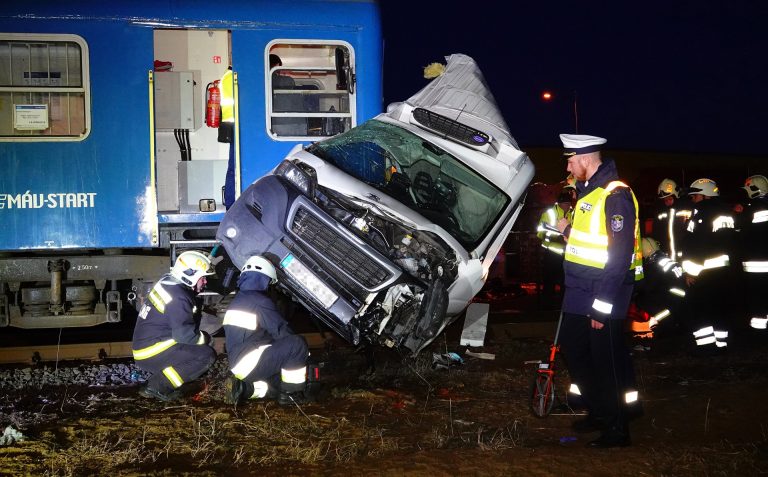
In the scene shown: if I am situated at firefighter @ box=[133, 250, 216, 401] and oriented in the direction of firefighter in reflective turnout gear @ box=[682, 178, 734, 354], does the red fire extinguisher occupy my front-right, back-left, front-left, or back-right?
front-left

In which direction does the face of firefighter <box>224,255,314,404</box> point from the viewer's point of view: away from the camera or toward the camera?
away from the camera

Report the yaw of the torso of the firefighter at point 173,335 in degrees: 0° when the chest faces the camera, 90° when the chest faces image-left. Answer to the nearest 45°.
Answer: approximately 270°

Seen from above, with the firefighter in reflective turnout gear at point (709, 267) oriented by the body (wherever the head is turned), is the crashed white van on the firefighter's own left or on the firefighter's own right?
on the firefighter's own left

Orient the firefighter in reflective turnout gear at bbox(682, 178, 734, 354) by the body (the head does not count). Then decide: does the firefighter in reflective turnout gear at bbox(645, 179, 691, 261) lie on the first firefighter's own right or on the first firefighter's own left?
on the first firefighter's own right

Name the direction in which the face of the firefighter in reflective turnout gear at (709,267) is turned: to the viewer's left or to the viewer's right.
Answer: to the viewer's left

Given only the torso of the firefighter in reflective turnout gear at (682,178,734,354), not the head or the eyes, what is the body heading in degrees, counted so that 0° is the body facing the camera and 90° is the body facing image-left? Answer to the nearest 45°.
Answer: approximately 90°
